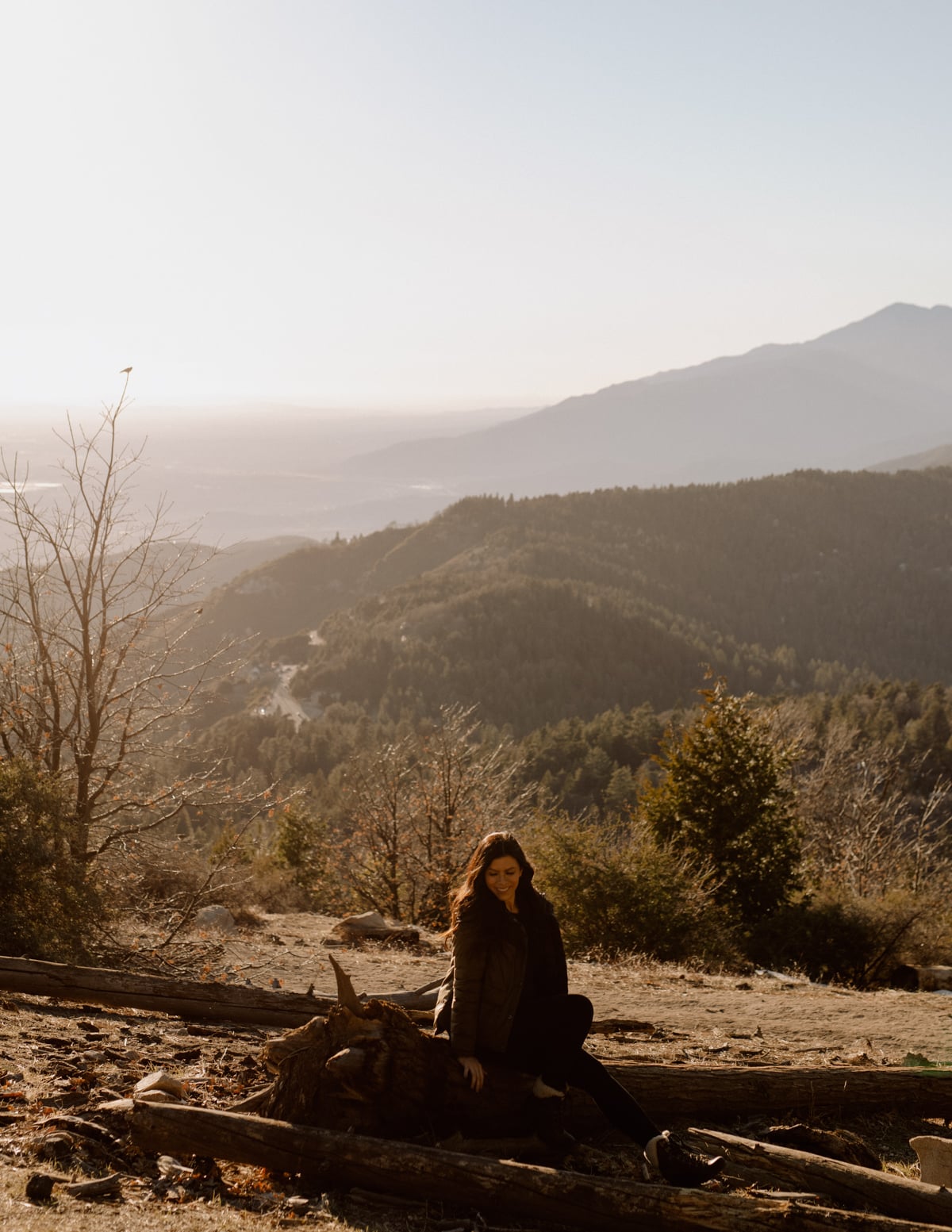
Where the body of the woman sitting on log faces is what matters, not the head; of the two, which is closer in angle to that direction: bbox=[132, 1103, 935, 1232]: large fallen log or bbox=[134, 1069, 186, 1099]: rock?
the large fallen log

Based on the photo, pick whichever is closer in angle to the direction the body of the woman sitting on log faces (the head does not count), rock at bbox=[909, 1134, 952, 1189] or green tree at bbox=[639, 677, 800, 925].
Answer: the rock

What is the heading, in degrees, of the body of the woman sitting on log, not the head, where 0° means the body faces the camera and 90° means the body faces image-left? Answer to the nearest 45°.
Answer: approximately 315°

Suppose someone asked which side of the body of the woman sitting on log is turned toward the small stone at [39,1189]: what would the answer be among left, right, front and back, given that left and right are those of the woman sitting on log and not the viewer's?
right

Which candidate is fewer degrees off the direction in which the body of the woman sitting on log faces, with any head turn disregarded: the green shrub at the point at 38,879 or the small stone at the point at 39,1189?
the small stone

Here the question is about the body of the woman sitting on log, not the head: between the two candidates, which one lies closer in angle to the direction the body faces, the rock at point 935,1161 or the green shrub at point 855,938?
the rock

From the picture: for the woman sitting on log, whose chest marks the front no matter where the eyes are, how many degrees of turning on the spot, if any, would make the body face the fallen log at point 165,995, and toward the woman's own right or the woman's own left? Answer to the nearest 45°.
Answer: approximately 180°

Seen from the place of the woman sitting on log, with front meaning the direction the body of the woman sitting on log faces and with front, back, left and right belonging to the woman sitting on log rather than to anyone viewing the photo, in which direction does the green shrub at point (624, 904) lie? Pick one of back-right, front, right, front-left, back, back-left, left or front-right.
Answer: back-left

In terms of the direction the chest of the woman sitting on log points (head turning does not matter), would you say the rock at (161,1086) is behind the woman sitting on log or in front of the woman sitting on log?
behind
